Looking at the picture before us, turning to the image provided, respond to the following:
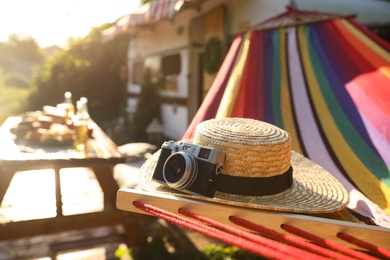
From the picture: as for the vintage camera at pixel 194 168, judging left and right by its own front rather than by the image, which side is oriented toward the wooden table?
right

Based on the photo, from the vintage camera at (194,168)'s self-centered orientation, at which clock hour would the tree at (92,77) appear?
The tree is roughly at 4 o'clock from the vintage camera.

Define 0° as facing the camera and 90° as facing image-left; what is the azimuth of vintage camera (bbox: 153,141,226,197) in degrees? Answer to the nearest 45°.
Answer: approximately 45°

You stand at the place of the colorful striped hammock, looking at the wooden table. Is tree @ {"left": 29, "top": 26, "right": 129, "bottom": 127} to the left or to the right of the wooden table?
right
